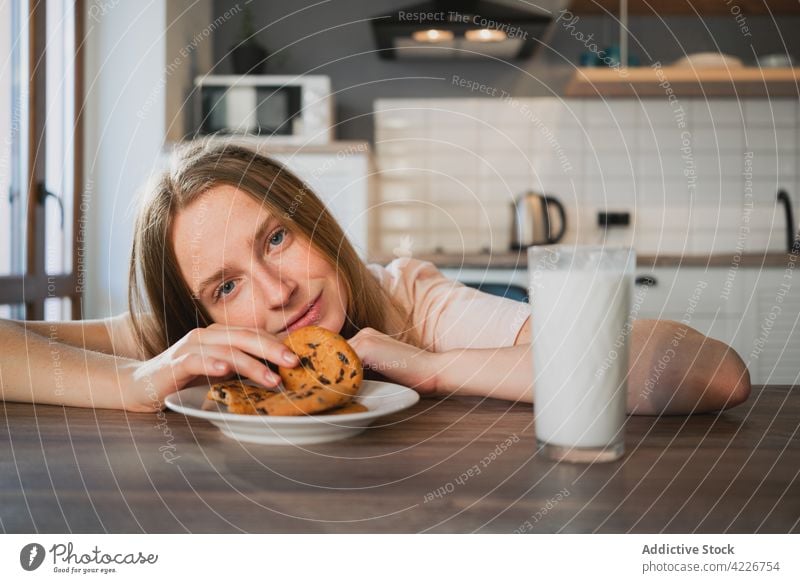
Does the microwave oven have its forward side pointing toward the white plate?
yes

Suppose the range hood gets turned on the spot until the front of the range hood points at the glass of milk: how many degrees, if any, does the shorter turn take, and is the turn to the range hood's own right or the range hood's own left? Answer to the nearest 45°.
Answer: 0° — it already faces it

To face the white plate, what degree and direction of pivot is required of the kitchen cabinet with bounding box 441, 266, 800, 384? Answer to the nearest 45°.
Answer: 0° — it already faces it
